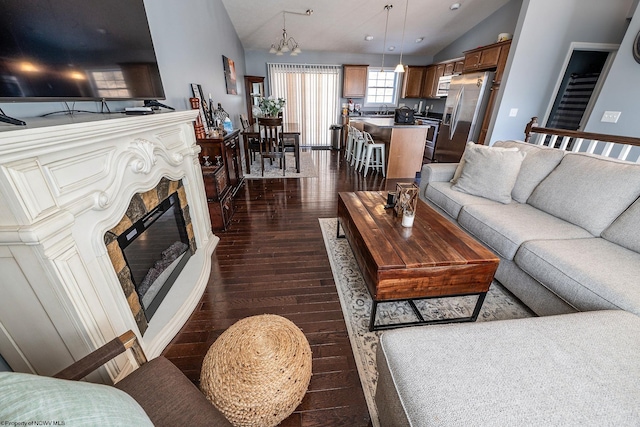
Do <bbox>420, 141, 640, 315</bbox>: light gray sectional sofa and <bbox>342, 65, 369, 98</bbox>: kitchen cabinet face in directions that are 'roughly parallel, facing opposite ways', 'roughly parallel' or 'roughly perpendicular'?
roughly perpendicular

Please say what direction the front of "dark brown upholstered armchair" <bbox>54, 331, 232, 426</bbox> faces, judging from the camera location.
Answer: facing away from the viewer and to the right of the viewer

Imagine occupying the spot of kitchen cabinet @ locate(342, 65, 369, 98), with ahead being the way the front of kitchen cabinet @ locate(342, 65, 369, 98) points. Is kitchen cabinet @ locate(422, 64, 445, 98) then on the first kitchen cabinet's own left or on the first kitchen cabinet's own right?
on the first kitchen cabinet's own left

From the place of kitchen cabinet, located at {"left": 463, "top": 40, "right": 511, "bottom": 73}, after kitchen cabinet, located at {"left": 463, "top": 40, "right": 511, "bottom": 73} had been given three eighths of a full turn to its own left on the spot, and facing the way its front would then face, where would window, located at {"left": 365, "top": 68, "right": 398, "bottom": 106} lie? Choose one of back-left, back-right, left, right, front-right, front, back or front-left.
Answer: back-left

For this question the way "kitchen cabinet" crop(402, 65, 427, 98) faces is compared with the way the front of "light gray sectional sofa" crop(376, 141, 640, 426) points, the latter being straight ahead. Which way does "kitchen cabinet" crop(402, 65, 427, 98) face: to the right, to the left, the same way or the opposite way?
to the left

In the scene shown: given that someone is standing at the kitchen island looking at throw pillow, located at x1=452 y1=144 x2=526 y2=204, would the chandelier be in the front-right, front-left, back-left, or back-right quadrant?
back-right

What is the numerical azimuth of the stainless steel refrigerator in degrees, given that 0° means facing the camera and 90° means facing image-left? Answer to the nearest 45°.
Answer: approximately 45°

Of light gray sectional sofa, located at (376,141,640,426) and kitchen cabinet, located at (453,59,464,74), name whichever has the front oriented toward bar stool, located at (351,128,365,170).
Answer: the kitchen cabinet

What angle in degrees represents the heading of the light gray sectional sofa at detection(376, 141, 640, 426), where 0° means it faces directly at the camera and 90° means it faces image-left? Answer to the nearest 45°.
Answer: approximately 45°

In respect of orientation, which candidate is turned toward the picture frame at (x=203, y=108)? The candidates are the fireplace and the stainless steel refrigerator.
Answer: the stainless steel refrigerator

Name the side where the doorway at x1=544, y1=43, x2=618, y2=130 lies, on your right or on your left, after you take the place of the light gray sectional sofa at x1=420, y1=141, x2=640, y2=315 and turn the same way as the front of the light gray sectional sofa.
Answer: on your right

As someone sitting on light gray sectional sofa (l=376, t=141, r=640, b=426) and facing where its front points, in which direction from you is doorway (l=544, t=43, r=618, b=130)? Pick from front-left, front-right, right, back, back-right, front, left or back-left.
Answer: back-right
